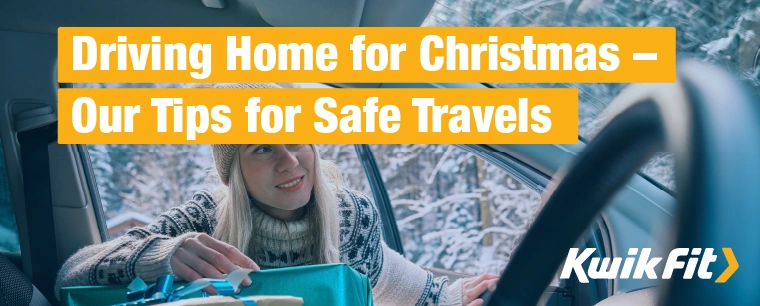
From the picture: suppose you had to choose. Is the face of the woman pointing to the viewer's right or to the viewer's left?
to the viewer's right

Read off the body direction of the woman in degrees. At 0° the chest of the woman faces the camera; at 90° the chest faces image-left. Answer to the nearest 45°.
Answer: approximately 0°
